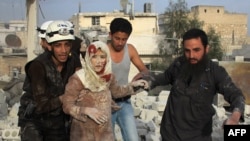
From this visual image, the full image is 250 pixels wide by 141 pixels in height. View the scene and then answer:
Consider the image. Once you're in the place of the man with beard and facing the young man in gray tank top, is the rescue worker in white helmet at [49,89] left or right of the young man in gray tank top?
left

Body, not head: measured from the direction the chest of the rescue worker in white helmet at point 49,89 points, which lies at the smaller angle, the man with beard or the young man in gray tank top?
the man with beard

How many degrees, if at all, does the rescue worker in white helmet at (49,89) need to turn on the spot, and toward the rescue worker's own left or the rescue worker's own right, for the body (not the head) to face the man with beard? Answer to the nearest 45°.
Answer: approximately 45° to the rescue worker's own left

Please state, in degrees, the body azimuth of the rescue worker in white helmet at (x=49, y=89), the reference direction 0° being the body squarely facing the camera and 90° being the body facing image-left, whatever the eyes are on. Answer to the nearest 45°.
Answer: approximately 315°

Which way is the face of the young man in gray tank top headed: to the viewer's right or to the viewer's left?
to the viewer's left

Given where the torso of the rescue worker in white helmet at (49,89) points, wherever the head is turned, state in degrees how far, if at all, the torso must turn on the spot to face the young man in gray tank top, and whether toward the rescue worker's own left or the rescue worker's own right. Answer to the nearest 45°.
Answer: approximately 90° to the rescue worker's own left
